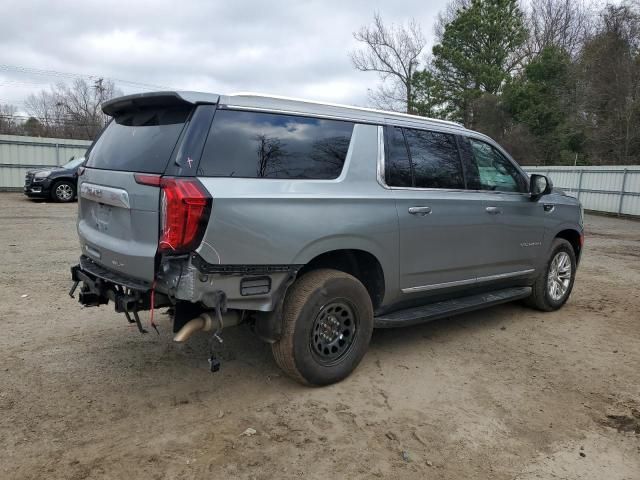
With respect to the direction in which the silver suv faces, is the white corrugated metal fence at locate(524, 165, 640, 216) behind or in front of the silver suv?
in front

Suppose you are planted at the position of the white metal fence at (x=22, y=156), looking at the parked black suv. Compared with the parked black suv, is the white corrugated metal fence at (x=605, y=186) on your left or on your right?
left

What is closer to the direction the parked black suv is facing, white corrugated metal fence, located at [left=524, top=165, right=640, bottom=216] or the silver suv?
the silver suv

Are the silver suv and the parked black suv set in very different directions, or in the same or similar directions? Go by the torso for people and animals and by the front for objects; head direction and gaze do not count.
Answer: very different directions

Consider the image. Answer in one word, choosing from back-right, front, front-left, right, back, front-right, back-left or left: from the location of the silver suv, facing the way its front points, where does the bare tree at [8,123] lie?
left

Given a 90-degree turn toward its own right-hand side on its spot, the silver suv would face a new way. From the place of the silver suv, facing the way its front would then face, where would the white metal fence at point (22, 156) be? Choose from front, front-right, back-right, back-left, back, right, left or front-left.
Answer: back

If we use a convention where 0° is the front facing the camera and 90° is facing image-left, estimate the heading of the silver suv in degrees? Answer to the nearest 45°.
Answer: approximately 225°

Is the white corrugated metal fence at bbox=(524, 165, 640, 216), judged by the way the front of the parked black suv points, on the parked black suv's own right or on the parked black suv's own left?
on the parked black suv's own left

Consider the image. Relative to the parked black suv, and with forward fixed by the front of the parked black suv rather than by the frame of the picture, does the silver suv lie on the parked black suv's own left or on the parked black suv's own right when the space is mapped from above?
on the parked black suv's own left
